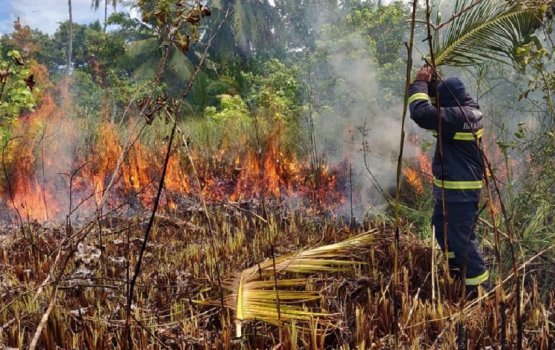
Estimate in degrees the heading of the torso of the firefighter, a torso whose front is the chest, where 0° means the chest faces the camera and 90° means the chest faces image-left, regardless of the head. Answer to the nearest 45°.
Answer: approximately 135°

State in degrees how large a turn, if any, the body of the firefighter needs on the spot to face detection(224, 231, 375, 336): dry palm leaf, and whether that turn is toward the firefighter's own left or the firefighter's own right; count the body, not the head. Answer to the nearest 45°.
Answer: approximately 90° to the firefighter's own left
